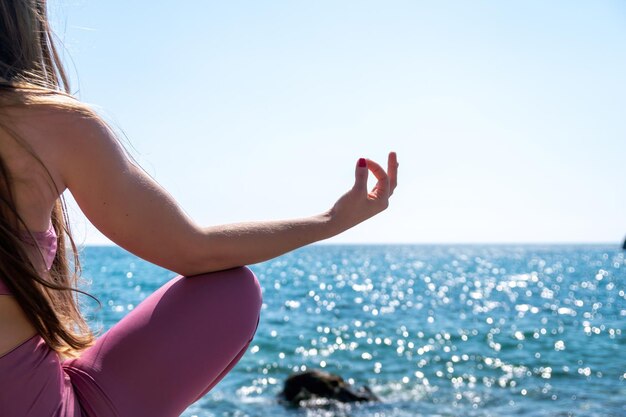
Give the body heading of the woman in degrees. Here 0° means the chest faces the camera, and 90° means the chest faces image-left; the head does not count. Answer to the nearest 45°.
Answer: approximately 225°

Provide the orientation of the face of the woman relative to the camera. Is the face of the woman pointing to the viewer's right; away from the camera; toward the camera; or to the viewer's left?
away from the camera
